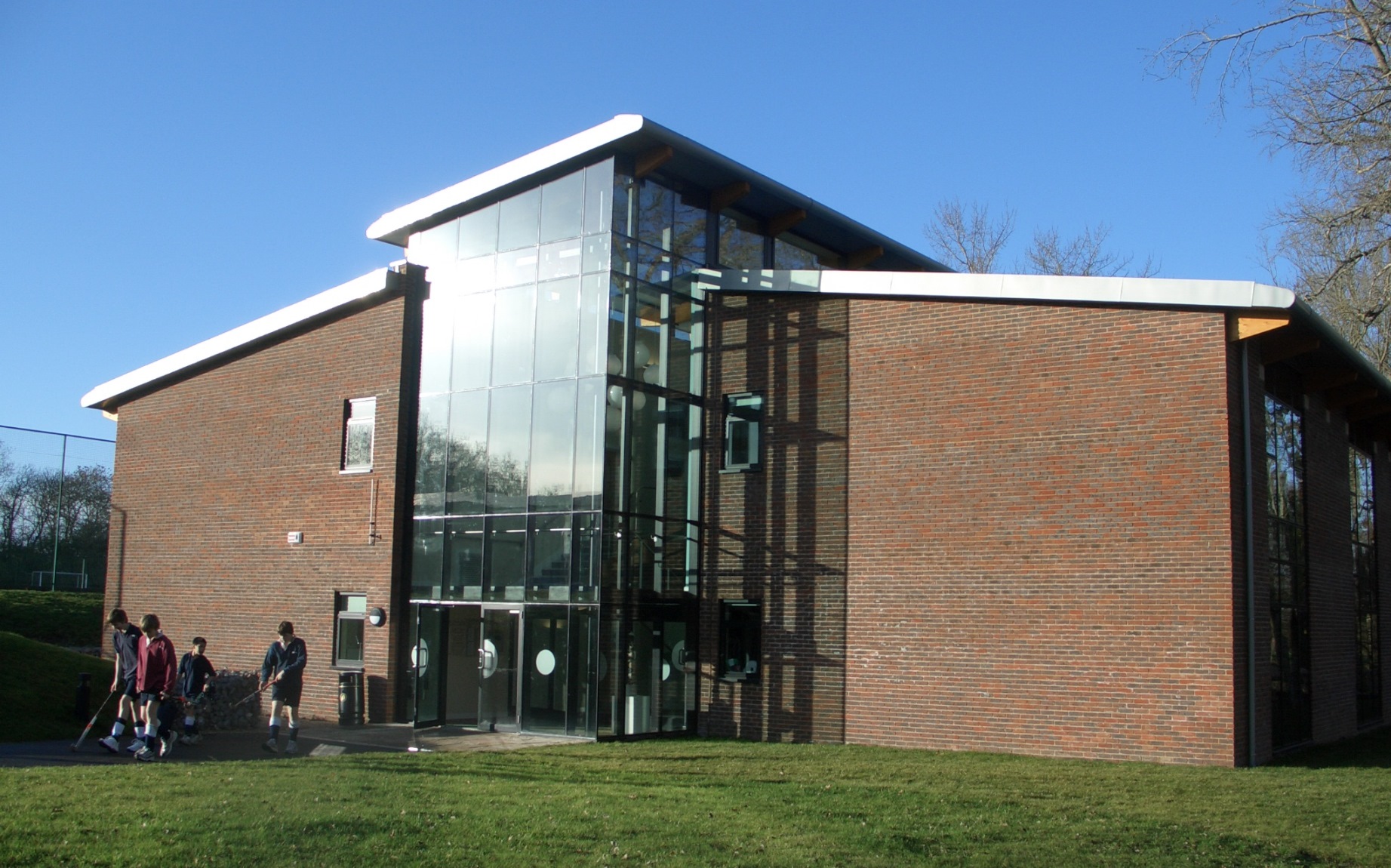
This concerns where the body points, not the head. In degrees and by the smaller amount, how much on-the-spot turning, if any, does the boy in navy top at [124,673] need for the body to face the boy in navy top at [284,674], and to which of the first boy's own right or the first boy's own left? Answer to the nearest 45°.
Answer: approximately 135° to the first boy's own left

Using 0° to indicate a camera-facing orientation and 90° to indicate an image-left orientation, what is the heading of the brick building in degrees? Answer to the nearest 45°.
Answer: approximately 45°

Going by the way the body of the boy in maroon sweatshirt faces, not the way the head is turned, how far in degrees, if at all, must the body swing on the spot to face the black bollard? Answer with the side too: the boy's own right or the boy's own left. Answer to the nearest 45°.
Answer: approximately 135° to the boy's own right

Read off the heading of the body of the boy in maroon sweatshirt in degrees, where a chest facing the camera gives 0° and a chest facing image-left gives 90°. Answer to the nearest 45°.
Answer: approximately 45°

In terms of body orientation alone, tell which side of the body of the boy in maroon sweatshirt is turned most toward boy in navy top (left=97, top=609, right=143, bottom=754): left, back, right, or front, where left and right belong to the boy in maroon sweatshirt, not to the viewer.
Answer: right

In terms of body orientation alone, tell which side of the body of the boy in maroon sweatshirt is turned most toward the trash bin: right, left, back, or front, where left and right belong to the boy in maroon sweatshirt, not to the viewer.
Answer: back

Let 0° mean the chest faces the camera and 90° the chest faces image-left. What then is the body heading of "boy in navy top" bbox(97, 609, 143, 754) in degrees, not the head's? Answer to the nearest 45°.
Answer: approximately 45°
